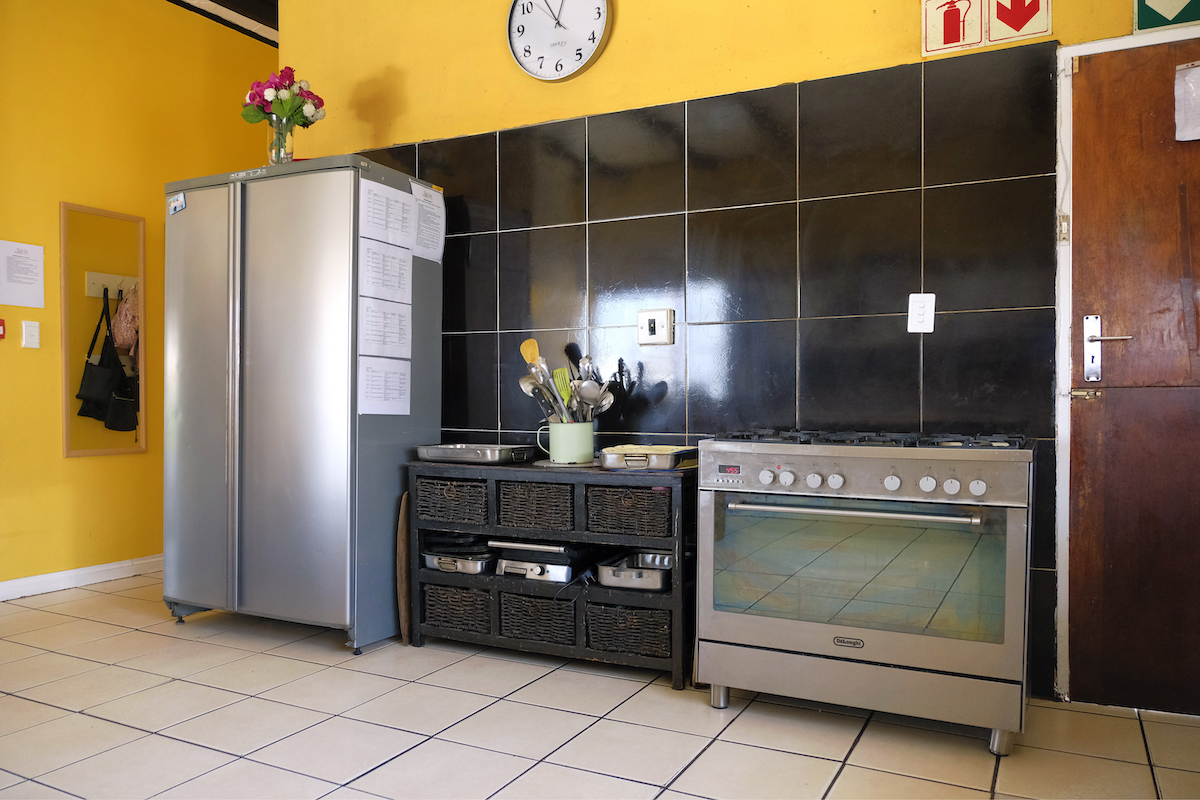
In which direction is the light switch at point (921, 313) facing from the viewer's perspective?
toward the camera

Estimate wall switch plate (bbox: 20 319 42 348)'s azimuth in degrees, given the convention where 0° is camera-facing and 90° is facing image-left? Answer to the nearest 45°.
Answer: approximately 315°

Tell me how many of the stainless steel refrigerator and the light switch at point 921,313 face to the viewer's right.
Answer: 0

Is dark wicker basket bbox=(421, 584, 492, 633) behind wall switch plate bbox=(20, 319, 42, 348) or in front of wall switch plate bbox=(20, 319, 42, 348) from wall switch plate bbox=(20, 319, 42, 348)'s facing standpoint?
in front

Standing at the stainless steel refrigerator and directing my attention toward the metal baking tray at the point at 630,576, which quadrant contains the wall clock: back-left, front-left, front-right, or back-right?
front-left

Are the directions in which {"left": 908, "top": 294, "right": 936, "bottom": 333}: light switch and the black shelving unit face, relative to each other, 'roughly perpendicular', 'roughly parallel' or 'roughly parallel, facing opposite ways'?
roughly parallel

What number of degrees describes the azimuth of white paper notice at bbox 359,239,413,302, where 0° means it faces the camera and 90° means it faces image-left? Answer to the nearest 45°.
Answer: approximately 315°

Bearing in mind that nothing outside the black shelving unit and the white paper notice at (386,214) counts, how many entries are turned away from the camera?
0

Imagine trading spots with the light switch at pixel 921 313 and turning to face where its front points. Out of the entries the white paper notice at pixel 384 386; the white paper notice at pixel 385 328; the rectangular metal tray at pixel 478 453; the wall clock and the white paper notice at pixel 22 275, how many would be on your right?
5

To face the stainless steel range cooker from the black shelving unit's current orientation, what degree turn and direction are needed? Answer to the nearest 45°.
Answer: approximately 90° to its left

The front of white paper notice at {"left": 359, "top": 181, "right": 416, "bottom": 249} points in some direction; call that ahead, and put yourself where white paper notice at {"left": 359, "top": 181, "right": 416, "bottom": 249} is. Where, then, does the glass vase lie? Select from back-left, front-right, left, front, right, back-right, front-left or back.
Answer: back

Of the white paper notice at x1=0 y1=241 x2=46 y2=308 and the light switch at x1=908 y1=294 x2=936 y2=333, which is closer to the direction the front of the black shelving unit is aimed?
the white paper notice

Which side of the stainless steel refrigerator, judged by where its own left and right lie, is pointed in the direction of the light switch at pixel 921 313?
left
